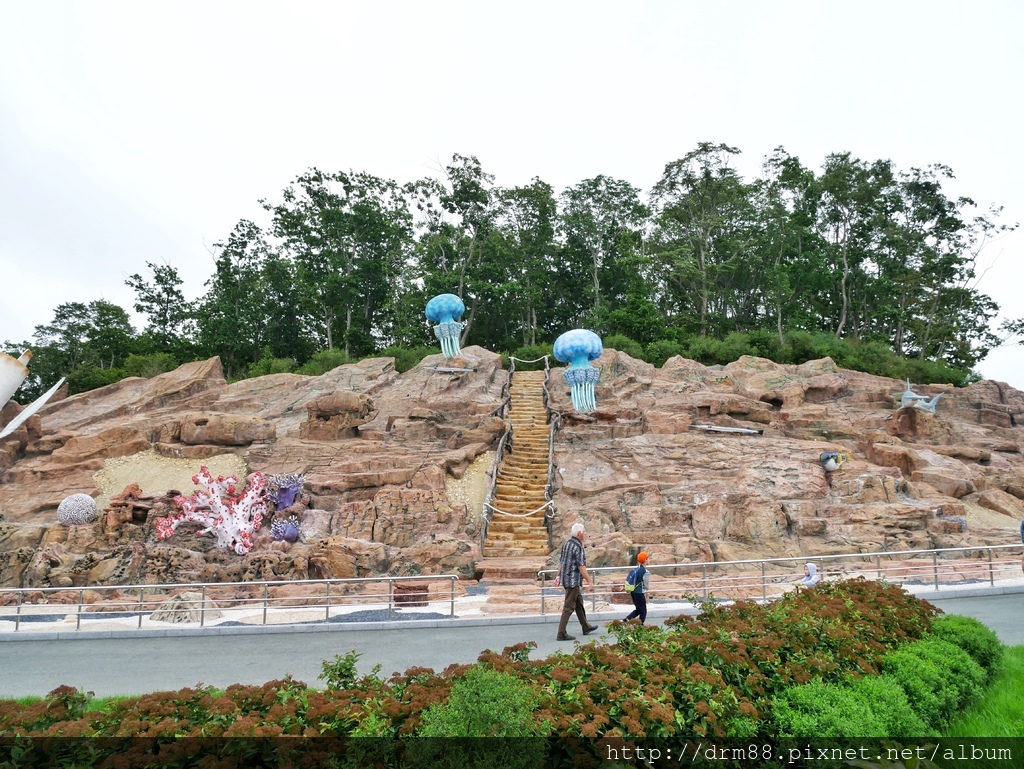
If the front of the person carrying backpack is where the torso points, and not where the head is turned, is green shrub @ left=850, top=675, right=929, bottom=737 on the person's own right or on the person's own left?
on the person's own right

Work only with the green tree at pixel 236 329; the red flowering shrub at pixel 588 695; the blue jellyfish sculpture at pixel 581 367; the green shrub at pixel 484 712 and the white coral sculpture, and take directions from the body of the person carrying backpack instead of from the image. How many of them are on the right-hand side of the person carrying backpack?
2

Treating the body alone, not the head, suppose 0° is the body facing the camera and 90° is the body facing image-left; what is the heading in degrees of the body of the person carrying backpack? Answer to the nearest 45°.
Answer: approximately 270°

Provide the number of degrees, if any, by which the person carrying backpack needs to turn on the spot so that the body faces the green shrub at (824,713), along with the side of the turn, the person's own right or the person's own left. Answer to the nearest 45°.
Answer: approximately 90° to the person's own right

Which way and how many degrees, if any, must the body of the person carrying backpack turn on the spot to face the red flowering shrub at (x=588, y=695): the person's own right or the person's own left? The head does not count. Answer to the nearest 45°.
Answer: approximately 90° to the person's own right

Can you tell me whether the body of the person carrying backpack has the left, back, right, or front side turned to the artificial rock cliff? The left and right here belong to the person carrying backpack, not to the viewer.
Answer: left

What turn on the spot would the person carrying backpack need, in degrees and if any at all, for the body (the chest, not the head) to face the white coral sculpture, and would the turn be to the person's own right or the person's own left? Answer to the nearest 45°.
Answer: approximately 135° to the person's own left

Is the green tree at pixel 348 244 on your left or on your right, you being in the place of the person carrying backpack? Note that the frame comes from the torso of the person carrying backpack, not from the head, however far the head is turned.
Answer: on your left

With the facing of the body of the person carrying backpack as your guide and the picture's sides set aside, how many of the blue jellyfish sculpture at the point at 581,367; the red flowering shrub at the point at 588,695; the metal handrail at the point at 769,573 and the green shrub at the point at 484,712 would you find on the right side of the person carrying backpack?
2

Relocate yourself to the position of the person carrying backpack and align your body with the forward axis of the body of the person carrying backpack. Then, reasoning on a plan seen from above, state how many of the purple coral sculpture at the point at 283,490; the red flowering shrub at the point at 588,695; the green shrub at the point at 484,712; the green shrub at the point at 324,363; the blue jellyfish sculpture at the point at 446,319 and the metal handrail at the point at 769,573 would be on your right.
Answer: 2

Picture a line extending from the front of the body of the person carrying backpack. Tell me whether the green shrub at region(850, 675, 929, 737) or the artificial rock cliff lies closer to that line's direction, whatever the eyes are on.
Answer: the green shrub

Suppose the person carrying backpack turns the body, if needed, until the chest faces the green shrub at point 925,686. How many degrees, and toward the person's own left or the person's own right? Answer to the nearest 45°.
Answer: approximately 45° to the person's own right

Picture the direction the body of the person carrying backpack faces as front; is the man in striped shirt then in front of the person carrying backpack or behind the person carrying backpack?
behind
